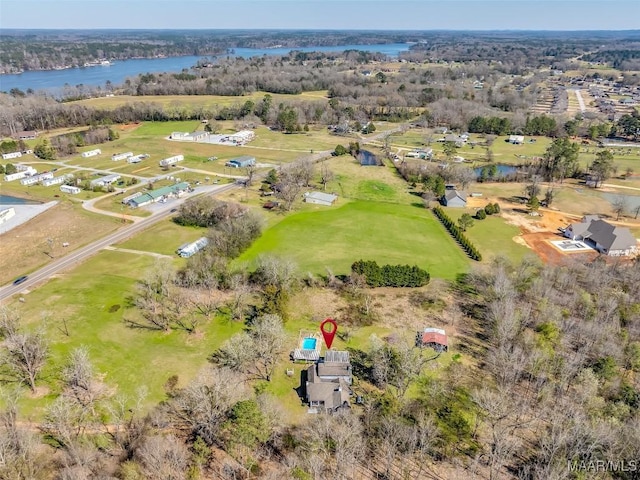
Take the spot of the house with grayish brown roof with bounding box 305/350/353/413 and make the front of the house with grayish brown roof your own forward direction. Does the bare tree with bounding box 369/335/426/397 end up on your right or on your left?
on your left

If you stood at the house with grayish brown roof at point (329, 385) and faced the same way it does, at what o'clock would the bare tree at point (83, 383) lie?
The bare tree is roughly at 3 o'clock from the house with grayish brown roof.

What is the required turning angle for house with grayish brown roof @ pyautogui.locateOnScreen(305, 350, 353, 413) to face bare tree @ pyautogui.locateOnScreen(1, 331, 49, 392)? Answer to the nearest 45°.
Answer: approximately 90° to its right

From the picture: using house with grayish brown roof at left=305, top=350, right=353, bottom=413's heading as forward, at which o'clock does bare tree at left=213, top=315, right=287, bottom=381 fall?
The bare tree is roughly at 4 o'clock from the house with grayish brown roof.

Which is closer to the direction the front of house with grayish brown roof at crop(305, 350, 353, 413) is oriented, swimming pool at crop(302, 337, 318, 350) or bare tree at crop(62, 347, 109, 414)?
the bare tree

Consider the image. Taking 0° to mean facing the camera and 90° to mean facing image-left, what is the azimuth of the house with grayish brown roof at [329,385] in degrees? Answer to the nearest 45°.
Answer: approximately 0°

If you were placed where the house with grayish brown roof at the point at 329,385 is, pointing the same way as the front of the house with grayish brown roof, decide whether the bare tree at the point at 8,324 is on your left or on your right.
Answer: on your right

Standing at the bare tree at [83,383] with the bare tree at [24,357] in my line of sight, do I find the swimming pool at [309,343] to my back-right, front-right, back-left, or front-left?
back-right

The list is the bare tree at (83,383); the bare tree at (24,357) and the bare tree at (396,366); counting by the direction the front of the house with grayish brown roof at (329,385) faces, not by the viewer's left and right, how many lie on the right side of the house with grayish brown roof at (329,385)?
2
